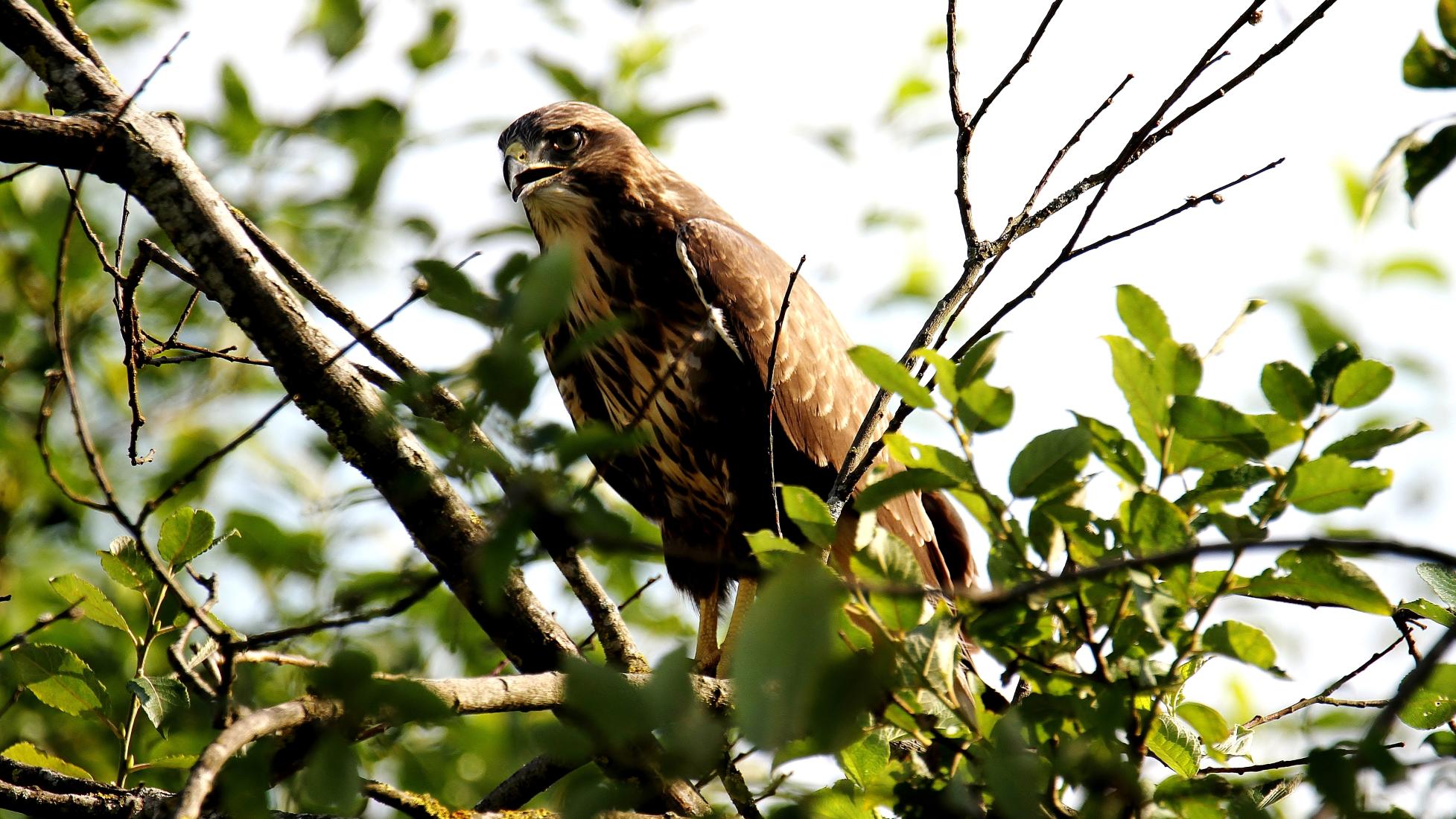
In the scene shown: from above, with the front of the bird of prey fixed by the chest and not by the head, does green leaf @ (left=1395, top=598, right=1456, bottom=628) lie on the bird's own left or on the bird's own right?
on the bird's own left

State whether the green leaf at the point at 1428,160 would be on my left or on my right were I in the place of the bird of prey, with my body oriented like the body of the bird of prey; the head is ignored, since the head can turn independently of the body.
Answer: on my left

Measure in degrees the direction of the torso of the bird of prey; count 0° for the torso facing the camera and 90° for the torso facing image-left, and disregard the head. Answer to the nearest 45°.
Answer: approximately 45°
